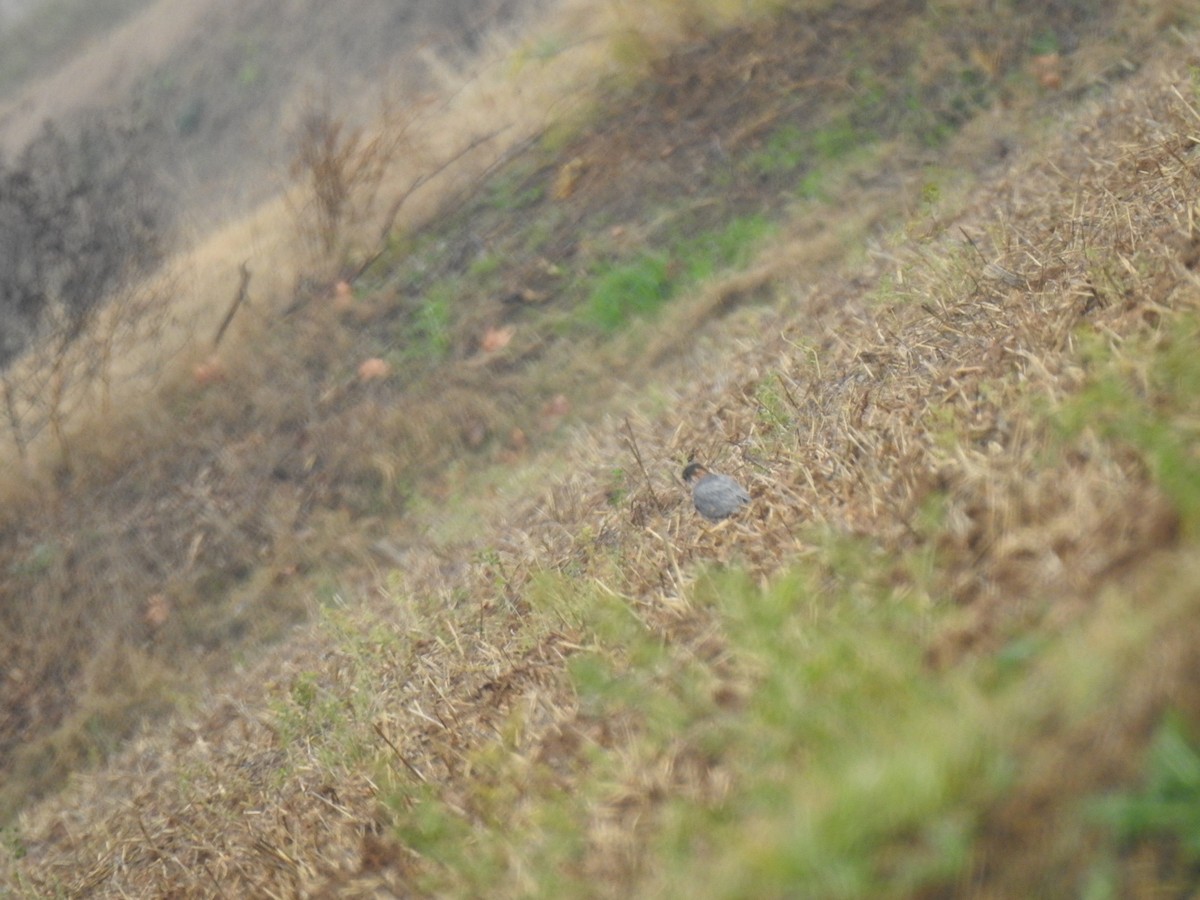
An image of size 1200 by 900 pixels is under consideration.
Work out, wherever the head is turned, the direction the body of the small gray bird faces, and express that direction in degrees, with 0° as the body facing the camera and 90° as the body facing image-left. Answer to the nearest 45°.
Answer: approximately 90°
